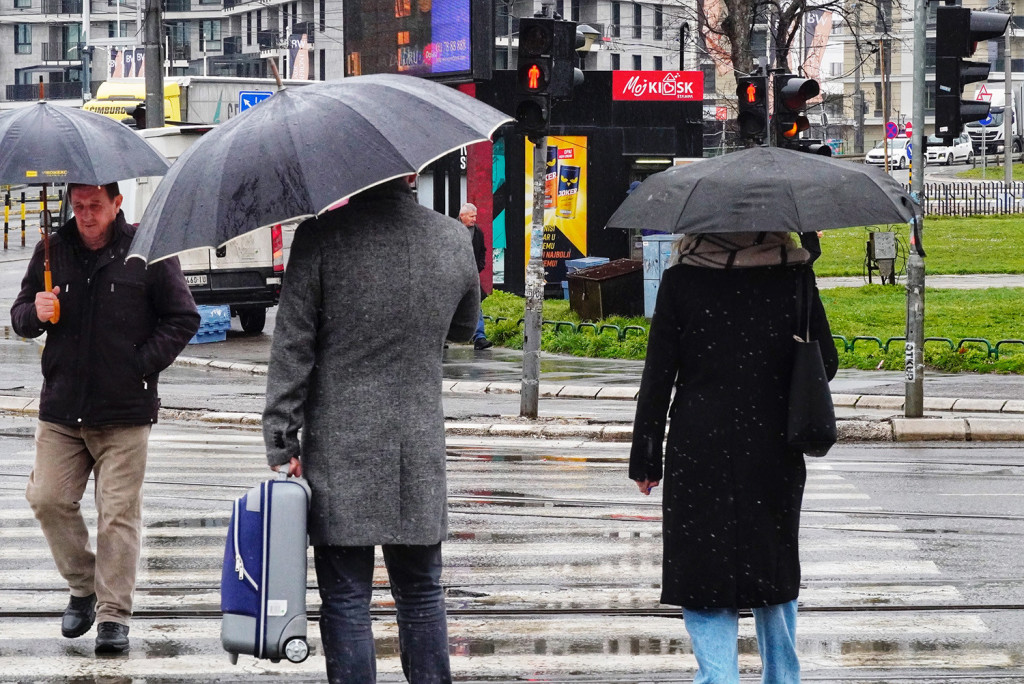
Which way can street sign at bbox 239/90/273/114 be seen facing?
toward the camera

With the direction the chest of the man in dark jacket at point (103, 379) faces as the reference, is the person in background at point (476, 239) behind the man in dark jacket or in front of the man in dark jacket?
behind

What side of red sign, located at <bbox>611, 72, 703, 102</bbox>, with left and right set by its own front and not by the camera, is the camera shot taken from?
front

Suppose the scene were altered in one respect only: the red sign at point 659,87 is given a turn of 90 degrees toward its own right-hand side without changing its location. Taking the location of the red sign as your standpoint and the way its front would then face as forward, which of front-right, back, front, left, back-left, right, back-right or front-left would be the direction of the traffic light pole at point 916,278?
left

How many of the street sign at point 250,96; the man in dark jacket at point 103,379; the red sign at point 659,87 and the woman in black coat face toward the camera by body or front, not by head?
3

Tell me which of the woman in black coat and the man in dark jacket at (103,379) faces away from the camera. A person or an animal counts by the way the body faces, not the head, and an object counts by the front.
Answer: the woman in black coat

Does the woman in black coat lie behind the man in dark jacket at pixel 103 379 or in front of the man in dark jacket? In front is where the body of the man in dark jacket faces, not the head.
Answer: in front

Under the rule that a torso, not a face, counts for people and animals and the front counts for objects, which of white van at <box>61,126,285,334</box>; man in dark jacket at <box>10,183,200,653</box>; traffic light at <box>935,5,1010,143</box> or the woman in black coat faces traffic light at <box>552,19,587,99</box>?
the woman in black coat

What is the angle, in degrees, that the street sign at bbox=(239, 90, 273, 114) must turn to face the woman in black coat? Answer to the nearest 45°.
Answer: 0° — it already faces them

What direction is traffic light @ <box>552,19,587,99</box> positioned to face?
to the viewer's right

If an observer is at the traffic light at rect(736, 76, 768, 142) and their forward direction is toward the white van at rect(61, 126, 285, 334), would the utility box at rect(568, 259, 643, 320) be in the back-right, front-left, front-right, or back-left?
front-right

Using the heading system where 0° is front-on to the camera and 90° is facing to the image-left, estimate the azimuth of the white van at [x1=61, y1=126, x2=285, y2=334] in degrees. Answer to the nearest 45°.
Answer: approximately 135°

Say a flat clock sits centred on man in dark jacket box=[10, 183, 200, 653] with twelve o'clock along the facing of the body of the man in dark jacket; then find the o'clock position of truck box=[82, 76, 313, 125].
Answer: The truck is roughly at 6 o'clock from the man in dark jacket.

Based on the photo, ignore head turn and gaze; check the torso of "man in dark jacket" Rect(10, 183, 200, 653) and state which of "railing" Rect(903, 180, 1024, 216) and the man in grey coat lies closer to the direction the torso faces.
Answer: the man in grey coat
